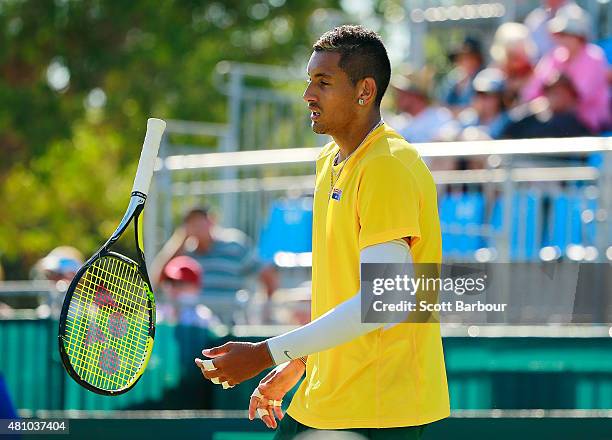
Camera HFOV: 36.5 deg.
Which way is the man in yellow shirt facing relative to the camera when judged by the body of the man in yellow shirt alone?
to the viewer's left

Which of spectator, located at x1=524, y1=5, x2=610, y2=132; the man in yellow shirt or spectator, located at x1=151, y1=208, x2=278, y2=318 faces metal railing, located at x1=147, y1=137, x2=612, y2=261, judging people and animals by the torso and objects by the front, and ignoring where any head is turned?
spectator, located at x1=524, y1=5, x2=610, y2=132

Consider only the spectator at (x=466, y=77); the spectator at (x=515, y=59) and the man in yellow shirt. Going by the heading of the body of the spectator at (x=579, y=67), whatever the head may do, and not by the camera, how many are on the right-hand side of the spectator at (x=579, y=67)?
2

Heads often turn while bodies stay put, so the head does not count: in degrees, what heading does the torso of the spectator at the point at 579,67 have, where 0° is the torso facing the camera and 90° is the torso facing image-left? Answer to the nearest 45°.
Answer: approximately 45°

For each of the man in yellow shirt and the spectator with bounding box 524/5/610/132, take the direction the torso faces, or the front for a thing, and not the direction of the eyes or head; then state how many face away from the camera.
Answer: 0

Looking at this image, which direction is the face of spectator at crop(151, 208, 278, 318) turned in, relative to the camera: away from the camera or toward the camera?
toward the camera

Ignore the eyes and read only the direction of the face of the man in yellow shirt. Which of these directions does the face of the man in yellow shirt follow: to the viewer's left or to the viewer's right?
to the viewer's left

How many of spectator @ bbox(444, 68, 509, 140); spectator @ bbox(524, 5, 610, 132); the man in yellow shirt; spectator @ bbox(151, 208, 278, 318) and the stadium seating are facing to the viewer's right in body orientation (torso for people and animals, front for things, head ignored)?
0

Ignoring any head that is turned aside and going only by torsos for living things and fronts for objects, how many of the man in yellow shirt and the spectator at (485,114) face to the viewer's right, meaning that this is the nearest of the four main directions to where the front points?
0

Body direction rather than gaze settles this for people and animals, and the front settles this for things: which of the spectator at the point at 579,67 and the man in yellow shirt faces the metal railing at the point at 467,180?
the spectator

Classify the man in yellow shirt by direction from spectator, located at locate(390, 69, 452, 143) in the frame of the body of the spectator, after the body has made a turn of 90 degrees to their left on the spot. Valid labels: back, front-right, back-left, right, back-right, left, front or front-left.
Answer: front-right

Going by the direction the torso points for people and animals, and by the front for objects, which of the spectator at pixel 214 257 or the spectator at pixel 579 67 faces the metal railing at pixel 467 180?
the spectator at pixel 579 67

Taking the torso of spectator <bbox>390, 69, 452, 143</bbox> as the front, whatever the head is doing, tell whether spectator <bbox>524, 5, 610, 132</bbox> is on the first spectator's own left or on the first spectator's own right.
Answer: on the first spectator's own left

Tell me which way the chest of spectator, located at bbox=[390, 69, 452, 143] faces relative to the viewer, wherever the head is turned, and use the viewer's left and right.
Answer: facing the viewer and to the left of the viewer

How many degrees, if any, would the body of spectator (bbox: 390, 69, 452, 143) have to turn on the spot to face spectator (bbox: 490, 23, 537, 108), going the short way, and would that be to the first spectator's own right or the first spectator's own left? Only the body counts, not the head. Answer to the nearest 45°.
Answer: approximately 135° to the first spectator's own left

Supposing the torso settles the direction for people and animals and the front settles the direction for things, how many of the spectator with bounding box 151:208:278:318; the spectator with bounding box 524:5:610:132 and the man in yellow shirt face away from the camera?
0
